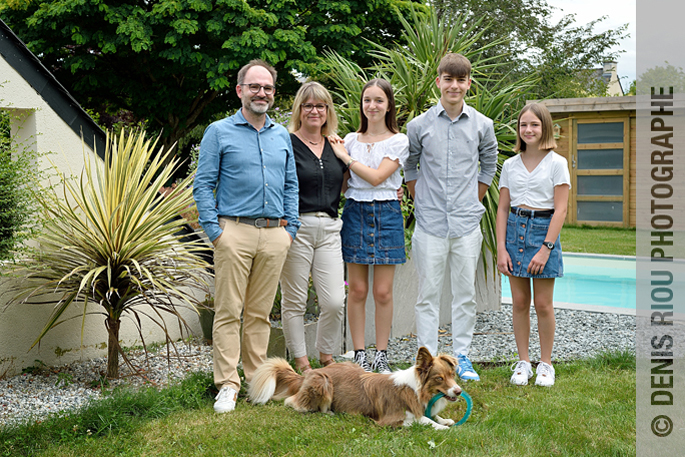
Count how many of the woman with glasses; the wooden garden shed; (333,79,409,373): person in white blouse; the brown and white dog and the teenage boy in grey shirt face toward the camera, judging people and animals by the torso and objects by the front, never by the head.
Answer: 4

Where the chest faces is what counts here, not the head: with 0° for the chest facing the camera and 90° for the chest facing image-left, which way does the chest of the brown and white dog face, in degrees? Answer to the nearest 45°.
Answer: approximately 270°

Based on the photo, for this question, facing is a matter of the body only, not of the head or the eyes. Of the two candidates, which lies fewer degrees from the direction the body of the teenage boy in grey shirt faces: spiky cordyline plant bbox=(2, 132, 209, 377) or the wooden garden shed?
the spiky cordyline plant

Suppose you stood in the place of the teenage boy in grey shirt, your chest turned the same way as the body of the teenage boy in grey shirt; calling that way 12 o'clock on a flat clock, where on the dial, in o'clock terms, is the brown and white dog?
The brown and white dog is roughly at 1 o'clock from the teenage boy in grey shirt.

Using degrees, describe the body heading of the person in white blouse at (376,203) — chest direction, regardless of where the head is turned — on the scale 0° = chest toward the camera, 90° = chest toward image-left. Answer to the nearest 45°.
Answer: approximately 0°

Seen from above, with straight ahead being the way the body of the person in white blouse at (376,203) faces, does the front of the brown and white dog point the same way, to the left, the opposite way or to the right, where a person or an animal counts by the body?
to the left

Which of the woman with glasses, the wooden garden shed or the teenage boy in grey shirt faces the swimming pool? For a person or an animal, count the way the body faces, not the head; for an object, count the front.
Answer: the wooden garden shed

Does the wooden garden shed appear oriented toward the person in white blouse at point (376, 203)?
yes

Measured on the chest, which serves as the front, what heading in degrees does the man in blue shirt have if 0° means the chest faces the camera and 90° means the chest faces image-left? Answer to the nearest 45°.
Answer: approximately 315°
